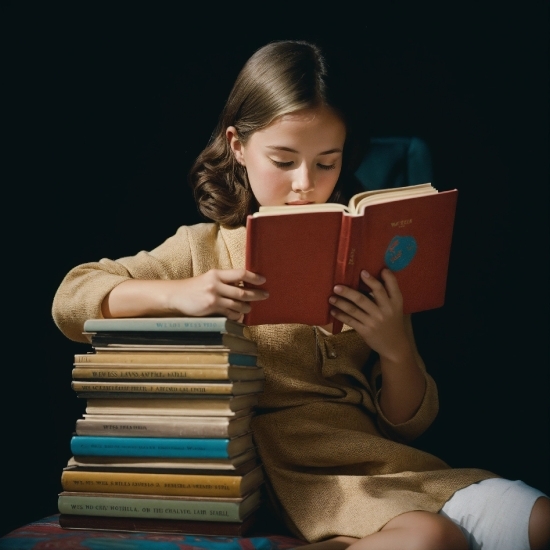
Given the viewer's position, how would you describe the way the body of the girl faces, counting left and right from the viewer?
facing the viewer and to the right of the viewer
